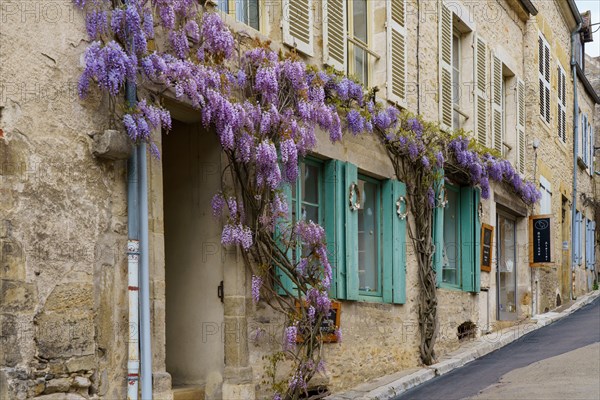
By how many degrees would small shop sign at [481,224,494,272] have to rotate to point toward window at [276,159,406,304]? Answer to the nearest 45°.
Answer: approximately 45° to its right

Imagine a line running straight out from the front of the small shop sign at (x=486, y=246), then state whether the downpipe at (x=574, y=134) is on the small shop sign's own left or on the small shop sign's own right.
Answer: on the small shop sign's own left

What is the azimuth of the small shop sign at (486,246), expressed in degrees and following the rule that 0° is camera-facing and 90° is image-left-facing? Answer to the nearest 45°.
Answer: approximately 315°

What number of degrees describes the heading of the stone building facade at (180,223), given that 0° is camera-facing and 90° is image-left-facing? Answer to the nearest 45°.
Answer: approximately 315°
